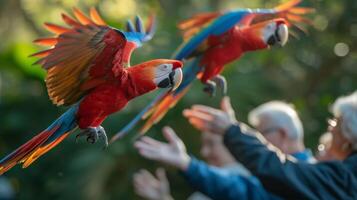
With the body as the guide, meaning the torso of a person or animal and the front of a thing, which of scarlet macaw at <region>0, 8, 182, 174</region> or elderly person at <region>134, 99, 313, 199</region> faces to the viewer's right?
the scarlet macaw

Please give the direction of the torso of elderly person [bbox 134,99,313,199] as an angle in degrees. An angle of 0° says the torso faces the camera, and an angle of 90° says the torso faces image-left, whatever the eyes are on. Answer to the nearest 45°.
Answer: approximately 90°

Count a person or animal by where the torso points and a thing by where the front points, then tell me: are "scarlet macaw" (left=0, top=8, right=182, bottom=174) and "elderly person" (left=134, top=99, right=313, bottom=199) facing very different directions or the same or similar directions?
very different directions

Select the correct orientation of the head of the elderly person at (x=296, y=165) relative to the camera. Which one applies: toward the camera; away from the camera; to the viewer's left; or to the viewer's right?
to the viewer's left

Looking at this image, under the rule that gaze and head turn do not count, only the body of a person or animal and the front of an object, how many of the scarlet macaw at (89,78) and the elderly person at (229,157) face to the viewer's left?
1

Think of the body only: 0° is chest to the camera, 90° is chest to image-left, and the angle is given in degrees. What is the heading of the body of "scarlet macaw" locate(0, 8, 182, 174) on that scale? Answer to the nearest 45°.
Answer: approximately 270°
